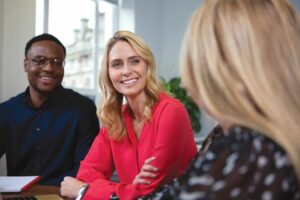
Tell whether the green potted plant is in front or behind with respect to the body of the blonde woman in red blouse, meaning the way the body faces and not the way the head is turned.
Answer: behind

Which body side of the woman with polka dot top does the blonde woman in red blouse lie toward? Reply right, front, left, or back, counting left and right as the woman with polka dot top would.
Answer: front

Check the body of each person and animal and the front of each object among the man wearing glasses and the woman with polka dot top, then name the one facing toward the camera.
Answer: the man wearing glasses

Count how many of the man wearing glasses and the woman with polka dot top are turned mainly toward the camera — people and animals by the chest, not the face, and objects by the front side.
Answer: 1

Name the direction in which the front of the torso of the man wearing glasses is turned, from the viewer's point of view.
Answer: toward the camera

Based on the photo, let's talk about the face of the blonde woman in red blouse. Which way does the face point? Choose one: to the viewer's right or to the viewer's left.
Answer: to the viewer's right

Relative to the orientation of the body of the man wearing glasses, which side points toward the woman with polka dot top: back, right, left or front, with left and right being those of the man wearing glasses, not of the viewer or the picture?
front

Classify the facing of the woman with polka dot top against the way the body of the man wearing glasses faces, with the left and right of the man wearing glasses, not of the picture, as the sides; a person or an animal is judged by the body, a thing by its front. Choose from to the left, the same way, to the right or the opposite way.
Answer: the opposite way

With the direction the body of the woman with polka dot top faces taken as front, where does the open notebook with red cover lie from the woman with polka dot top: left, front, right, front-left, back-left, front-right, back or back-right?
front

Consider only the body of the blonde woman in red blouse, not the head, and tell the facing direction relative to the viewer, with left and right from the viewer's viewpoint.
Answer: facing the viewer and to the left of the viewer

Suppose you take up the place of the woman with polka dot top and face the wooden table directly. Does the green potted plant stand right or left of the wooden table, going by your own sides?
right

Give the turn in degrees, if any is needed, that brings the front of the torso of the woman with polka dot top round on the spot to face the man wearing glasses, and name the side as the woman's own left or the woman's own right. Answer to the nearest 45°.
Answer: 0° — they already face them
